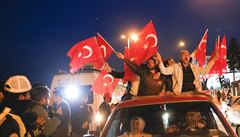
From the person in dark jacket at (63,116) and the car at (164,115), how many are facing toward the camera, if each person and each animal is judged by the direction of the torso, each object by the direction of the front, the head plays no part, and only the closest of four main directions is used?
1

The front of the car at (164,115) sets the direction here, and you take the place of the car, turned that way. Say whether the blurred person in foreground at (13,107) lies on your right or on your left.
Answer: on your right

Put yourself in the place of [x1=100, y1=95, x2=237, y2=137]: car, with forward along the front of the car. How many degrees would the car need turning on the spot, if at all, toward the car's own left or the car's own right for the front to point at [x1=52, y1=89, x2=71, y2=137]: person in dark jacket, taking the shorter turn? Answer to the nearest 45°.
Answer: approximately 135° to the car's own right

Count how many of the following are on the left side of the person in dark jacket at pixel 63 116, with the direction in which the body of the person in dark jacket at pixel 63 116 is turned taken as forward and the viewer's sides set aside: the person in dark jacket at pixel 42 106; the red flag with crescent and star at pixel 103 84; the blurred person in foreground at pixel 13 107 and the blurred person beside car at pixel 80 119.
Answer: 2
